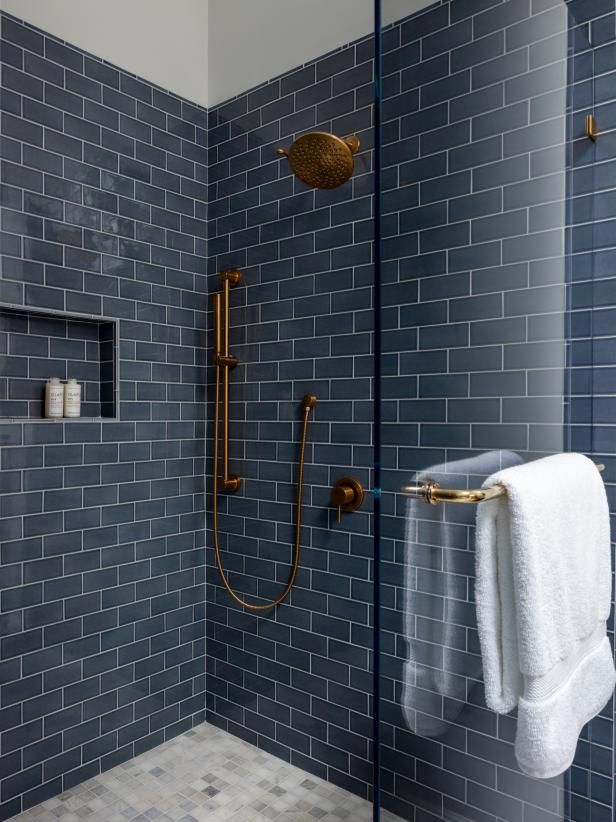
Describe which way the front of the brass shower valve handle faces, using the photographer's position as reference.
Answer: facing the viewer and to the left of the viewer

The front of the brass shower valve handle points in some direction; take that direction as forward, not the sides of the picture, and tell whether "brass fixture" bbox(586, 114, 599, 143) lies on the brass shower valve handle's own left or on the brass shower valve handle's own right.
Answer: on the brass shower valve handle's own left

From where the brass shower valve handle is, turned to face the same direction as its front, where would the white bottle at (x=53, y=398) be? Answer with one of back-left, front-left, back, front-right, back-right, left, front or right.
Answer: front-right

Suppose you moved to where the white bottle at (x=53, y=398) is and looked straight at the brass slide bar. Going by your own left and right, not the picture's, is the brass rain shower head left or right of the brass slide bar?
right

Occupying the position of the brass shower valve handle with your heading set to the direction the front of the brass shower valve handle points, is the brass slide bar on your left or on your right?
on your right

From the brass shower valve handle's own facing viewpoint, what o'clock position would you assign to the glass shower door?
The glass shower door is roughly at 10 o'clock from the brass shower valve handle.

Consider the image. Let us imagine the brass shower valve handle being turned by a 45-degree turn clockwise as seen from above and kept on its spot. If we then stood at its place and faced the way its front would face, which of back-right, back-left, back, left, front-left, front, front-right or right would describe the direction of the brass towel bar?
left

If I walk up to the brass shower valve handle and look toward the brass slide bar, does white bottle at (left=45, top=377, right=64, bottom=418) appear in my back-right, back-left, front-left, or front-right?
front-left
